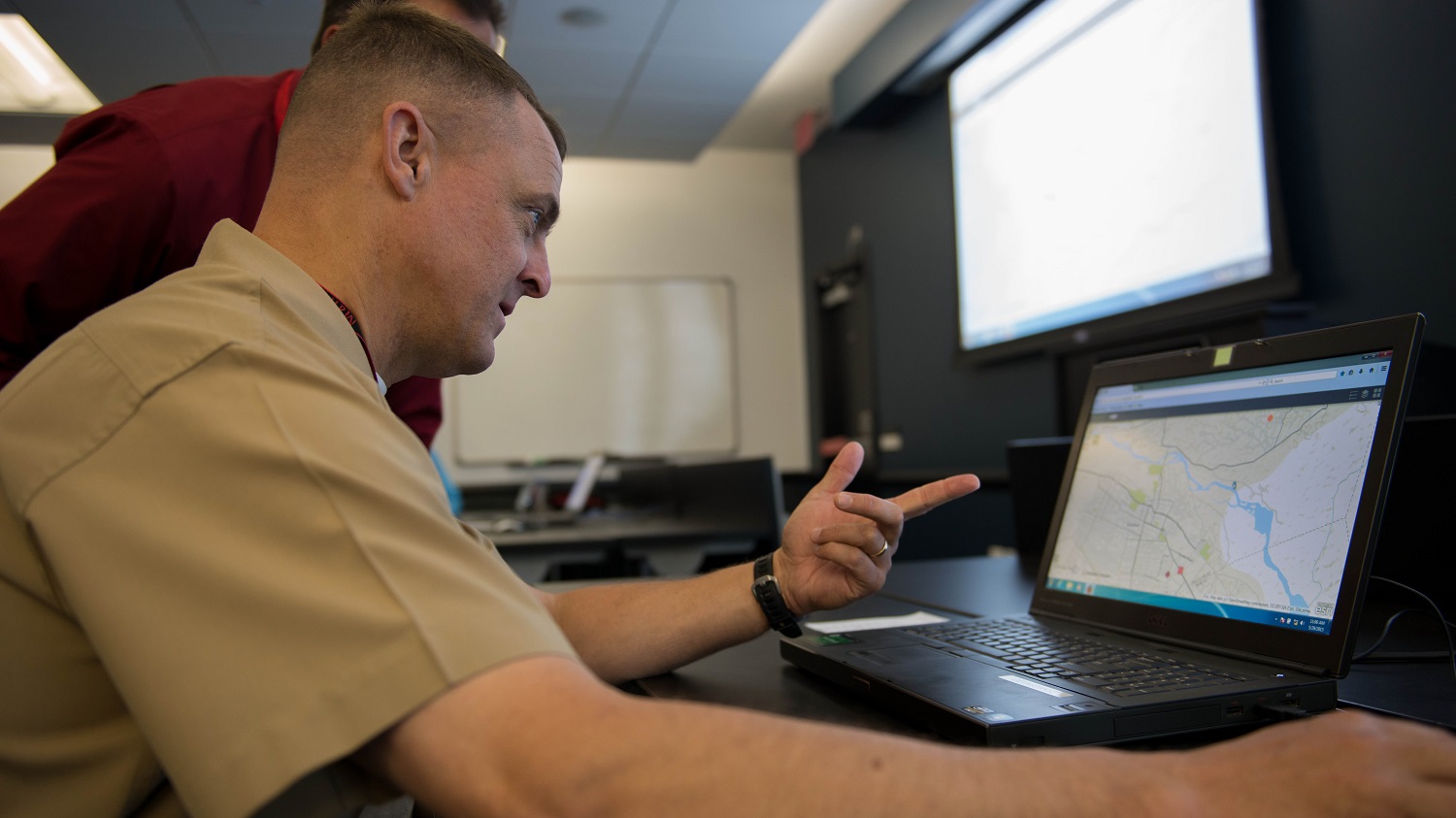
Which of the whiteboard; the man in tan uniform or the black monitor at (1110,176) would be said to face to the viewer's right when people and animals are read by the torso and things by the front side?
the man in tan uniform

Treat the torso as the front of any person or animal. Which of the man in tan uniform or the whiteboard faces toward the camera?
the whiteboard

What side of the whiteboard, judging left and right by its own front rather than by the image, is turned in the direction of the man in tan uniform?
front

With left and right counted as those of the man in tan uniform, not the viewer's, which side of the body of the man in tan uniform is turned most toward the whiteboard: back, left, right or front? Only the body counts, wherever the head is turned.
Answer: left

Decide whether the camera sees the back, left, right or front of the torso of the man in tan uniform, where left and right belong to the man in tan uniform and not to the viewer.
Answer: right

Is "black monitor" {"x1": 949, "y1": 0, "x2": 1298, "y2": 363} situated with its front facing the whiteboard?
no

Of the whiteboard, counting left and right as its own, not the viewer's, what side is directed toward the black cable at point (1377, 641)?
front

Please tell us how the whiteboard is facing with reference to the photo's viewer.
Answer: facing the viewer

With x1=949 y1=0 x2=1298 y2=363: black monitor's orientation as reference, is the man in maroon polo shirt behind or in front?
in front

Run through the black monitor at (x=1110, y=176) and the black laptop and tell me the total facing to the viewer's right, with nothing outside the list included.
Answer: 0

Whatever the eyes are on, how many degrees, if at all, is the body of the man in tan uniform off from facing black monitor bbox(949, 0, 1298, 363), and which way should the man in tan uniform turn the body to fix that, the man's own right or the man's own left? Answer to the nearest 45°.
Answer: approximately 45° to the man's own left

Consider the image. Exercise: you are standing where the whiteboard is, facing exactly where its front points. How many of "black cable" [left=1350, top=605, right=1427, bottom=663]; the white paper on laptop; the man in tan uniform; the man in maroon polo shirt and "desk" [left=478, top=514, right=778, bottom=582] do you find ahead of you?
5

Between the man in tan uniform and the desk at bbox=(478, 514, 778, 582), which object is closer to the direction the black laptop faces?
the man in tan uniform

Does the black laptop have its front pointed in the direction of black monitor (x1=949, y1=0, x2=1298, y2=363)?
no

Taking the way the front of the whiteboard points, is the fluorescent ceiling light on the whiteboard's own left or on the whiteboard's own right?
on the whiteboard's own right

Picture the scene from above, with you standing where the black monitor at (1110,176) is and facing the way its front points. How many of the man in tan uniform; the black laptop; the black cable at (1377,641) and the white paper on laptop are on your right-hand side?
0

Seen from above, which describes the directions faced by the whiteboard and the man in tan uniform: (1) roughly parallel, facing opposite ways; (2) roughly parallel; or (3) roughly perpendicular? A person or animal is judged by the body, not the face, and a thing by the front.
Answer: roughly perpendicular

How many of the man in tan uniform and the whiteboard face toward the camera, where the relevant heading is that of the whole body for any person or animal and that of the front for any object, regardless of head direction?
1

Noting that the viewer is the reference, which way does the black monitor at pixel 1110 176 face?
facing the viewer and to the left of the viewer

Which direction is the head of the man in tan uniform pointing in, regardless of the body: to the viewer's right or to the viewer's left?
to the viewer's right
